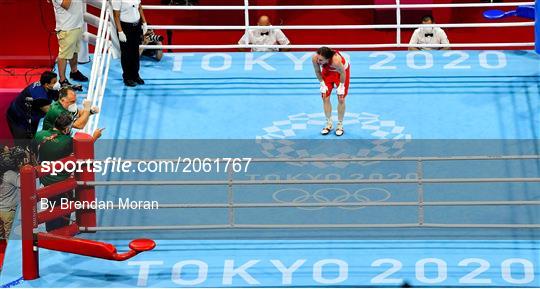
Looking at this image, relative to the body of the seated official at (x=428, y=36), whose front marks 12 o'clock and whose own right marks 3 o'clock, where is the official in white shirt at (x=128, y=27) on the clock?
The official in white shirt is roughly at 2 o'clock from the seated official.

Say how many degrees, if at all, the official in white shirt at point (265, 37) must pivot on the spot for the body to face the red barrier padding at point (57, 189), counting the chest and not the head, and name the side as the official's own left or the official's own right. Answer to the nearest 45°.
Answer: approximately 45° to the official's own right

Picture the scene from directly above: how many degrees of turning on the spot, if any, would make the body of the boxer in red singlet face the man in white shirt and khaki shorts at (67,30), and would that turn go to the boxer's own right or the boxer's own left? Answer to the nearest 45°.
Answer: approximately 45° to the boxer's own right

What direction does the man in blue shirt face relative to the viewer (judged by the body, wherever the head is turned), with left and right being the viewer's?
facing to the right of the viewer

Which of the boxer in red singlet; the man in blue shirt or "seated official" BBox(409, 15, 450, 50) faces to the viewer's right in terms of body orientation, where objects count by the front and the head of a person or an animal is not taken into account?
the man in blue shirt

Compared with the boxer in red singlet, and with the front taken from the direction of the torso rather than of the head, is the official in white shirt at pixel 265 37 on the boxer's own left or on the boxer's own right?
on the boxer's own right

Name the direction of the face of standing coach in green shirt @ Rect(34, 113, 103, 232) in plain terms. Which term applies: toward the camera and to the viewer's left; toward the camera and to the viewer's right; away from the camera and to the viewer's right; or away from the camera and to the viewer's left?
away from the camera and to the viewer's right
